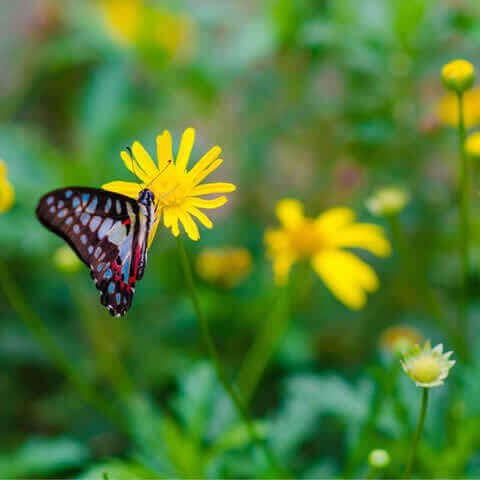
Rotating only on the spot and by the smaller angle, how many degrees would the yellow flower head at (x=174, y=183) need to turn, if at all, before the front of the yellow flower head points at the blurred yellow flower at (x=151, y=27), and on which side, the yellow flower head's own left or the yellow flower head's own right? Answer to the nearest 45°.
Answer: approximately 180°

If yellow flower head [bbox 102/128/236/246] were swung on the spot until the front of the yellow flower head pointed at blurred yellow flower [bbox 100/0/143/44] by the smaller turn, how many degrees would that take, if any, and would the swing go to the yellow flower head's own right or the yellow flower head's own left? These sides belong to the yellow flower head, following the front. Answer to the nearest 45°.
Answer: approximately 180°

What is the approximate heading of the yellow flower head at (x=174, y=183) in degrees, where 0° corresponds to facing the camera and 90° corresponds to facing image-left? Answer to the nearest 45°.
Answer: approximately 0°
